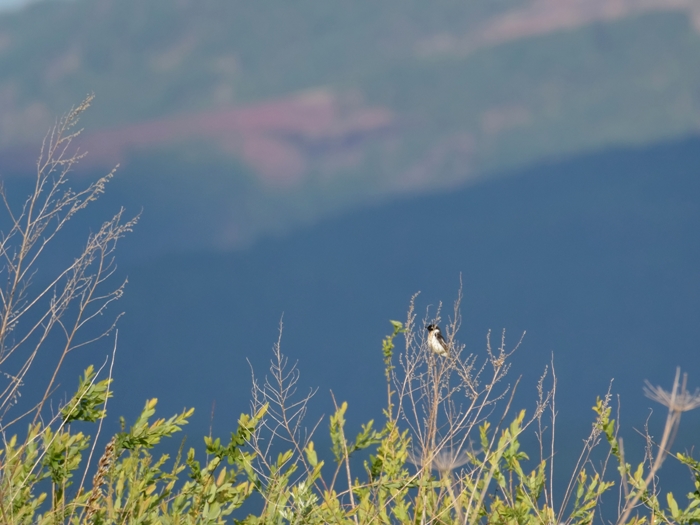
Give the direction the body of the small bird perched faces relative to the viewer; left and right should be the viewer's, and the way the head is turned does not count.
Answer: facing the viewer and to the left of the viewer
